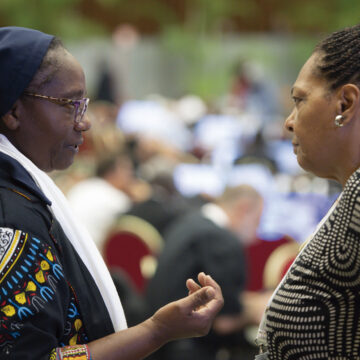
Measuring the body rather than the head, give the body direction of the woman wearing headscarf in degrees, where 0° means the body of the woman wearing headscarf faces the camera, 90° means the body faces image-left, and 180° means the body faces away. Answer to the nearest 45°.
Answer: approximately 270°

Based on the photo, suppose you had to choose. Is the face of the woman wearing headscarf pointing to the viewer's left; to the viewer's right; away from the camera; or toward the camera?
to the viewer's right

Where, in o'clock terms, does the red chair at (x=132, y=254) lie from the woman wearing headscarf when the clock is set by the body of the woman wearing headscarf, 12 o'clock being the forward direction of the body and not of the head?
The red chair is roughly at 9 o'clock from the woman wearing headscarf.

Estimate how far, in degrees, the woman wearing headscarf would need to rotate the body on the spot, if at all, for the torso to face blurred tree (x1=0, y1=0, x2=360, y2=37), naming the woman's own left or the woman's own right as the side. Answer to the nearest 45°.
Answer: approximately 90° to the woman's own left

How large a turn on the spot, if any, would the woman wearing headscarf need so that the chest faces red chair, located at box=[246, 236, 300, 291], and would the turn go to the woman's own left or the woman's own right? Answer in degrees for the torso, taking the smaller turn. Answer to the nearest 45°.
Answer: approximately 90° to the woman's own left
